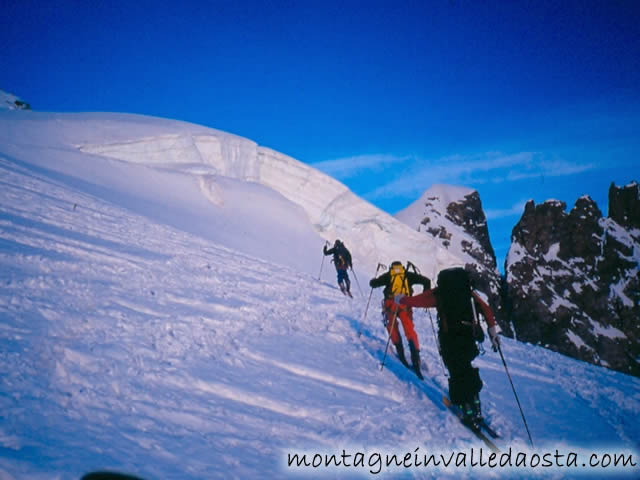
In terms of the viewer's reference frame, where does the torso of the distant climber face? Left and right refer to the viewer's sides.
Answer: facing away from the viewer

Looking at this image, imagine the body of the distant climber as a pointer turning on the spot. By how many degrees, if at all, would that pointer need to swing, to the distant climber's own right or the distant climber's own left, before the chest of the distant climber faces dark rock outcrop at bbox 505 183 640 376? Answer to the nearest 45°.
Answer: approximately 45° to the distant climber's own right
